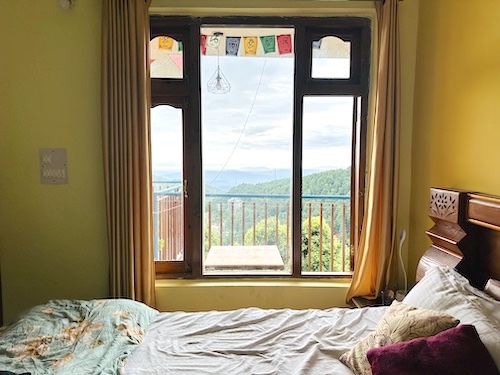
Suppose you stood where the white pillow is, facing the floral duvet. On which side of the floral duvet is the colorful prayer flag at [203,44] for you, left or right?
right

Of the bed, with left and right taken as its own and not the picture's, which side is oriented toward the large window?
right

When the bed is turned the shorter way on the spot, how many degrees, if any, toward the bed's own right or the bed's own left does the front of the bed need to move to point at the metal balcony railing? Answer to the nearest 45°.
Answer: approximately 90° to the bed's own right

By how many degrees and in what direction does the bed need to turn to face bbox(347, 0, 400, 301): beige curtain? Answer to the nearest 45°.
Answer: approximately 135° to its right

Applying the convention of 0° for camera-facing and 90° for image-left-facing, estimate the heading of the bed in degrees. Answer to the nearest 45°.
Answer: approximately 90°

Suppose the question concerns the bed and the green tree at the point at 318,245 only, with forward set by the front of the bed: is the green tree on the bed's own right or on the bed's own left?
on the bed's own right
